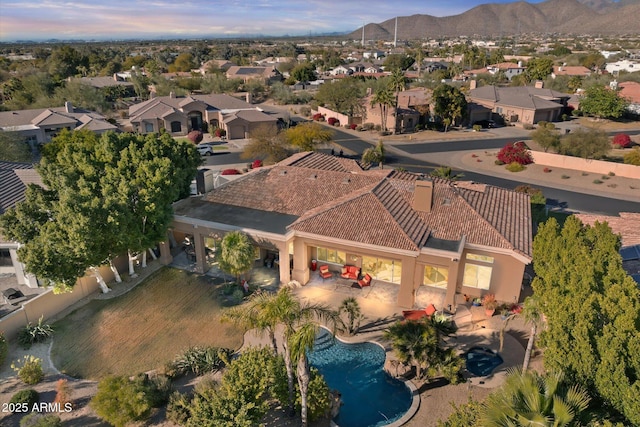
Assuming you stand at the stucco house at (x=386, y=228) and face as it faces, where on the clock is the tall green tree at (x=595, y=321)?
The tall green tree is roughly at 5 o'clock from the stucco house.

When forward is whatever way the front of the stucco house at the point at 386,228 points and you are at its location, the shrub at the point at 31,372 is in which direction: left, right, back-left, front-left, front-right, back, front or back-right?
back-left

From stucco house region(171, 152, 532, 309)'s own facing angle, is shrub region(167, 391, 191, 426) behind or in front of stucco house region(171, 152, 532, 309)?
behind

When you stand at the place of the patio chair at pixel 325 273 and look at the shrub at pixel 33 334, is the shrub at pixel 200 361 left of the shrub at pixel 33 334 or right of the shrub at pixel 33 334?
left

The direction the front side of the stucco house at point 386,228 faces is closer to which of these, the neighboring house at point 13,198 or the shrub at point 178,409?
the neighboring house

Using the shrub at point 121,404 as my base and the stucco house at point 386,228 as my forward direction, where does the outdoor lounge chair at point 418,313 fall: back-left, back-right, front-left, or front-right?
front-right

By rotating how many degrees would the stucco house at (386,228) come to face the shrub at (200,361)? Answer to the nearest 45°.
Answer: approximately 135° to its left

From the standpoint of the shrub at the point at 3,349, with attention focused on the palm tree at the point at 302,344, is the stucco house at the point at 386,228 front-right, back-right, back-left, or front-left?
front-left

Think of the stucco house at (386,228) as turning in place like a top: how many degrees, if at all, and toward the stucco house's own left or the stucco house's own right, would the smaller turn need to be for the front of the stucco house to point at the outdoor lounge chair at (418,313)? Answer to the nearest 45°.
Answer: approximately 180°

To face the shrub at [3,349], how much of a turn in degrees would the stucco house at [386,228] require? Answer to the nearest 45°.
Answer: approximately 135° to its left

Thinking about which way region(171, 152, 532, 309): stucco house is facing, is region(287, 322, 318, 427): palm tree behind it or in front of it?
behind

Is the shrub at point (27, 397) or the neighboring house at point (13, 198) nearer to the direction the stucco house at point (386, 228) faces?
the neighboring house

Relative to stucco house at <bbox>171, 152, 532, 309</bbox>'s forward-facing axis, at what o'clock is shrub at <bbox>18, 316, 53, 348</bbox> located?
The shrub is roughly at 8 o'clock from the stucco house.

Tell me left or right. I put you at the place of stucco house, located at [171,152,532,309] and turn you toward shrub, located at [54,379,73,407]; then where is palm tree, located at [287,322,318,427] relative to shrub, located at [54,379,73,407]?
left

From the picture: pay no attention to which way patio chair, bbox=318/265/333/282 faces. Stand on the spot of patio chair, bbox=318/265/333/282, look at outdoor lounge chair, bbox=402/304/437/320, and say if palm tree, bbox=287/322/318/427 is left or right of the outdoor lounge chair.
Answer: right

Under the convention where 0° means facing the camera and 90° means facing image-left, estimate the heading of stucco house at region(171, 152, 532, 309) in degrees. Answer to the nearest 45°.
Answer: approximately 180°
